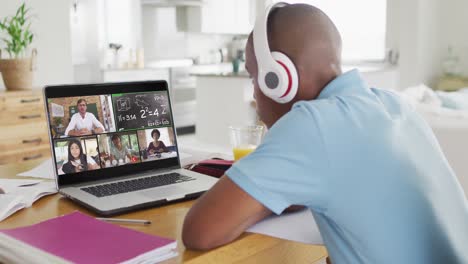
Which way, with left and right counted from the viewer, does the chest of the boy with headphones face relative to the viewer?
facing away from the viewer and to the left of the viewer

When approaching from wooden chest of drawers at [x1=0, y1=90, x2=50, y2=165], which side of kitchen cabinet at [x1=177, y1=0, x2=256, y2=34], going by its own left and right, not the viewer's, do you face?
front

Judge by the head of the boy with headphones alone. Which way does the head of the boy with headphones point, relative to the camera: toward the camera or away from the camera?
away from the camera

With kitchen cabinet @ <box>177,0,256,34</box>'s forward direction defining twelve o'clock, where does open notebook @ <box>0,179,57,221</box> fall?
The open notebook is roughly at 12 o'clock from the kitchen cabinet.

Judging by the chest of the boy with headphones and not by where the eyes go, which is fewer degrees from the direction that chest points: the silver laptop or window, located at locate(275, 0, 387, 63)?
the silver laptop

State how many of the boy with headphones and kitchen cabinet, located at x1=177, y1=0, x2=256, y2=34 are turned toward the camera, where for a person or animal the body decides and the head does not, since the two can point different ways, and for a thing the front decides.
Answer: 1

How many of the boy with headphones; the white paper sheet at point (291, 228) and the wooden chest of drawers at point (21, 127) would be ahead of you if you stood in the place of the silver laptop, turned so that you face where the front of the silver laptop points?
2

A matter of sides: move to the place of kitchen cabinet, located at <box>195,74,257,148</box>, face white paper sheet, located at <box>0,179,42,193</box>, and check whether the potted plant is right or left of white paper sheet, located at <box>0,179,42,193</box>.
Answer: right

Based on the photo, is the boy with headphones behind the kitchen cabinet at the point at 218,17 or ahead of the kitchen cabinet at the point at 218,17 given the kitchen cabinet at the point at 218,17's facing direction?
ahead

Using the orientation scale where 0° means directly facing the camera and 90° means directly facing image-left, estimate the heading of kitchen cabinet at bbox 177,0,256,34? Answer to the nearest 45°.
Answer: approximately 0°

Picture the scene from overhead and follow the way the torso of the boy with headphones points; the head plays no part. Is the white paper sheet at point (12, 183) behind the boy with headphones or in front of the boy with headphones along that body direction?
in front

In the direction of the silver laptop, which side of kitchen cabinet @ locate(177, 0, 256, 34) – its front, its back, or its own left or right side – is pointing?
front

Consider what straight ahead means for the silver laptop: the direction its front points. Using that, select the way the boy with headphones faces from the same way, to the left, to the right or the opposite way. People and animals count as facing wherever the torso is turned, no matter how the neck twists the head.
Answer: the opposite way

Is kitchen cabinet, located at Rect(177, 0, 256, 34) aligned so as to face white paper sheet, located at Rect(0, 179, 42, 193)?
yes

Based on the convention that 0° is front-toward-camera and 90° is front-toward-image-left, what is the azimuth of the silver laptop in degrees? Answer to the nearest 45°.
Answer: approximately 315°
